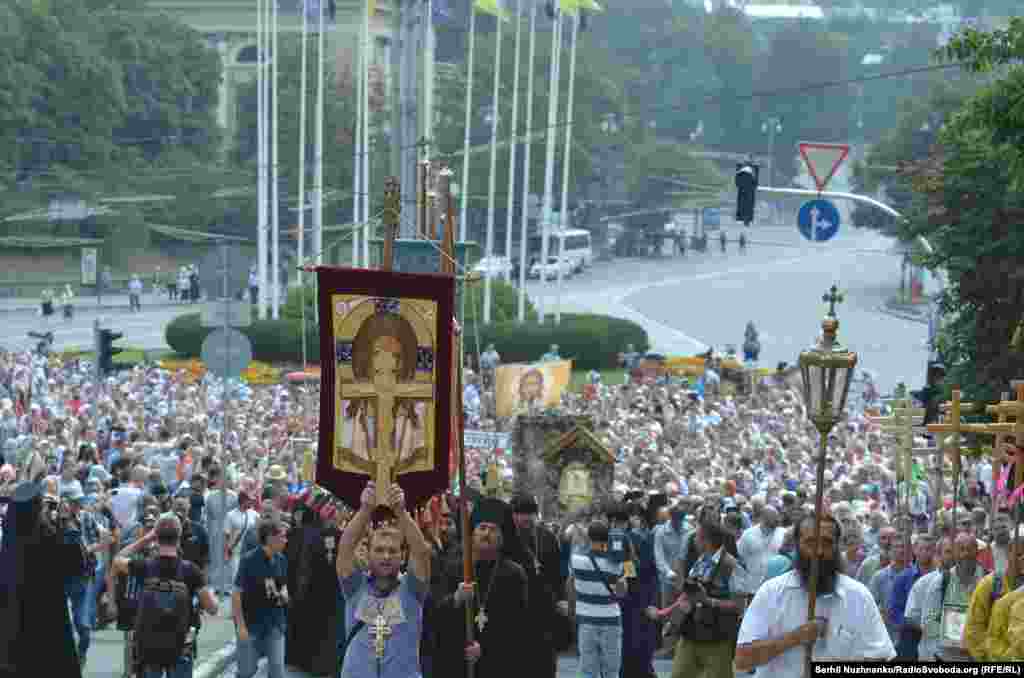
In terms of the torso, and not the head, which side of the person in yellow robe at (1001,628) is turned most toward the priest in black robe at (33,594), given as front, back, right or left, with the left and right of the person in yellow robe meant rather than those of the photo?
right

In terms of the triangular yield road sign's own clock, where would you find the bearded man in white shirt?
The bearded man in white shirt is roughly at 12 o'clock from the triangular yield road sign.

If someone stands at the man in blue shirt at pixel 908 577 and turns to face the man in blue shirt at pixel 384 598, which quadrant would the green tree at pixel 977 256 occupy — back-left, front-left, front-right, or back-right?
back-right
